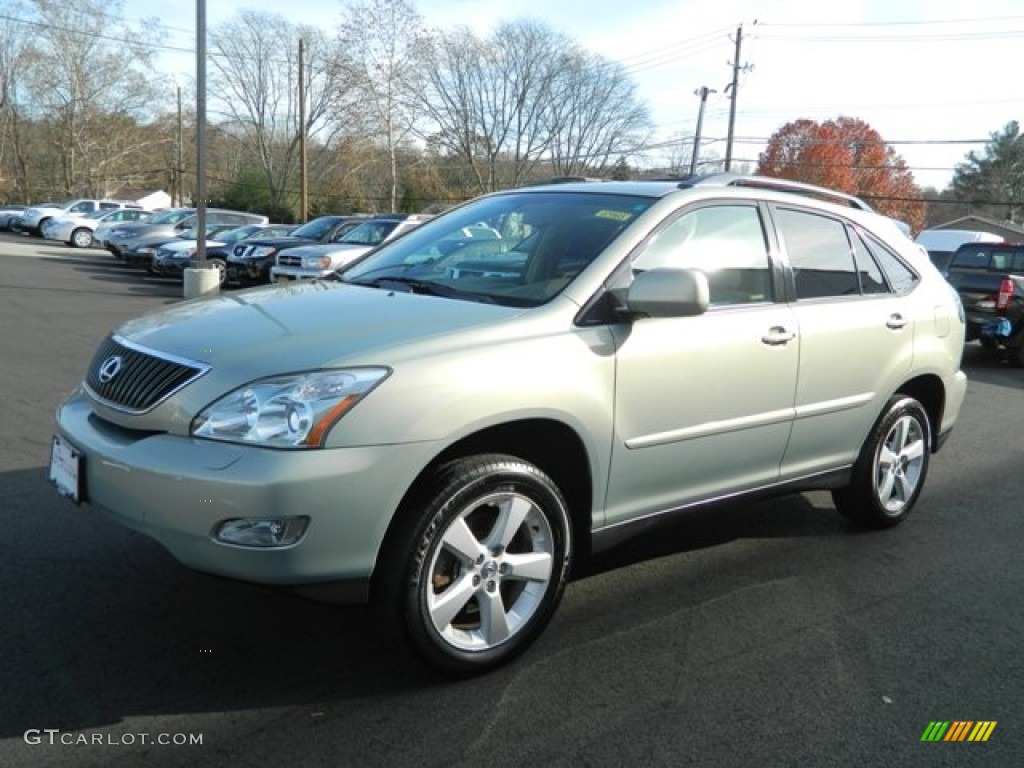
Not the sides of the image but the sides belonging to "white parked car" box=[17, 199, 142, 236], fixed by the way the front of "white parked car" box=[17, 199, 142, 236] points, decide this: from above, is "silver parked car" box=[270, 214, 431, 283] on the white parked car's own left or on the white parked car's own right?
on the white parked car's own left

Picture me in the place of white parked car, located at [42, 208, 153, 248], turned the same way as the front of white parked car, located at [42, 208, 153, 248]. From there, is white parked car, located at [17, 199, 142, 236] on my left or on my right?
on my right

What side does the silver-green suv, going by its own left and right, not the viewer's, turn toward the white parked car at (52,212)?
right

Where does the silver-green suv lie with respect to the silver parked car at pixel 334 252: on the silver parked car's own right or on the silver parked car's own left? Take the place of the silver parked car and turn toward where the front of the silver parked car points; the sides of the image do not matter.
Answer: on the silver parked car's own left

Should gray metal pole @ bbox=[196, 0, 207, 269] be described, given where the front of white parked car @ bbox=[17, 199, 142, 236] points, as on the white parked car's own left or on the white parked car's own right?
on the white parked car's own left

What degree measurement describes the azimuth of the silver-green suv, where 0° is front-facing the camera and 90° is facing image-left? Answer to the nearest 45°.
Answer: approximately 45°

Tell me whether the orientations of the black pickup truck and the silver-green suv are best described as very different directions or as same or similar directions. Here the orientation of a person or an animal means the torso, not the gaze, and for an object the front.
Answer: very different directions

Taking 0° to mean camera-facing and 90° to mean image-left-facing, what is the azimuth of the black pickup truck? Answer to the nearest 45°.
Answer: approximately 225°

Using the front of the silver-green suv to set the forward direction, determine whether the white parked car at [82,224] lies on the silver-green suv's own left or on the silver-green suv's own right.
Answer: on the silver-green suv's own right

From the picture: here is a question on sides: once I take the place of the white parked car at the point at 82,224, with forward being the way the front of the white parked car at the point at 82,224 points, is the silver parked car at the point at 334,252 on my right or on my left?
on my left
